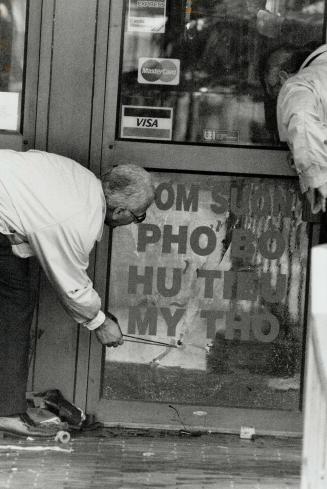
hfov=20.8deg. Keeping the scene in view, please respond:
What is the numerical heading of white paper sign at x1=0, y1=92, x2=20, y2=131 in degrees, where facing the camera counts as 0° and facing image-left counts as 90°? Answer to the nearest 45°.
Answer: approximately 0°

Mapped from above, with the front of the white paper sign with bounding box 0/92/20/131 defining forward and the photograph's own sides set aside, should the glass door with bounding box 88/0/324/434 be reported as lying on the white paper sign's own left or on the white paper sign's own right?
on the white paper sign's own left
